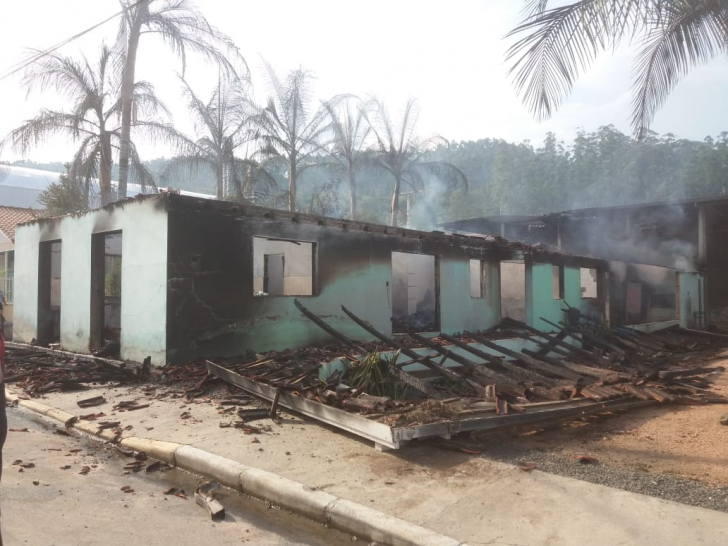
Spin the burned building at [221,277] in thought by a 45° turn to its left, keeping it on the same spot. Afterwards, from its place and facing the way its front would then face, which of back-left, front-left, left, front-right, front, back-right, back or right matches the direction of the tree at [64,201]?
back-left

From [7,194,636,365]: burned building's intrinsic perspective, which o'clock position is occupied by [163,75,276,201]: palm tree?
The palm tree is roughly at 7 o'clock from the burned building.

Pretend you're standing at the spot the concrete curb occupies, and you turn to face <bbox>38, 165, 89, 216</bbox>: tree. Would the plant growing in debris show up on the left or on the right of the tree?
right

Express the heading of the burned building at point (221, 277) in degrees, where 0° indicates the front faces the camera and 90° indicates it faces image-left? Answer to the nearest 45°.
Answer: approximately 315°

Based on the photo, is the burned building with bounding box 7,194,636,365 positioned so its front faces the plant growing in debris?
yes

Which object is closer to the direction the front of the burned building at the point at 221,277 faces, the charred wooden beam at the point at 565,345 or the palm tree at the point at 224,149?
the charred wooden beam

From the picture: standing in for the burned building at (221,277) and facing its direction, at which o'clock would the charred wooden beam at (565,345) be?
The charred wooden beam is roughly at 10 o'clock from the burned building.

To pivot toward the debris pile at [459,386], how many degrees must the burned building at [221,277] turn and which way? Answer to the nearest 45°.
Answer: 0° — it already faces it

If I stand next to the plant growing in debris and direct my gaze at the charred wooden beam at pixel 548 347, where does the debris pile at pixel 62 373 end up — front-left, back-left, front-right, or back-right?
back-left

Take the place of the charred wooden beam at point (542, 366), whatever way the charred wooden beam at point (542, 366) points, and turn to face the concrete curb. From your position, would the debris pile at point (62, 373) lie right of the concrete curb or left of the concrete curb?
right
